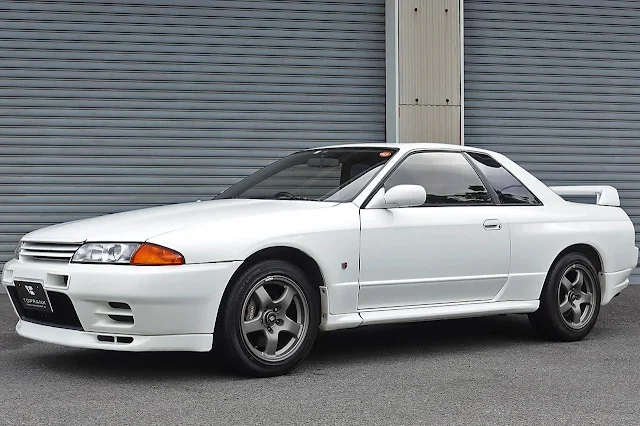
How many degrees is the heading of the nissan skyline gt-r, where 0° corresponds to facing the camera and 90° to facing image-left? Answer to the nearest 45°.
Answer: approximately 45°
